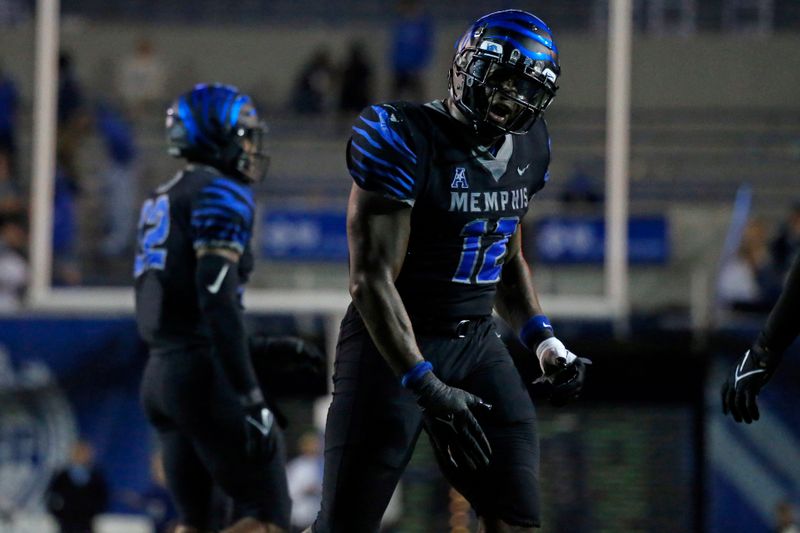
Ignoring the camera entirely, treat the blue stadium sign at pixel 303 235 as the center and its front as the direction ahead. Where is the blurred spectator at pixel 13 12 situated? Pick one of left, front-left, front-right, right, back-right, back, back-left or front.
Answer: back-right

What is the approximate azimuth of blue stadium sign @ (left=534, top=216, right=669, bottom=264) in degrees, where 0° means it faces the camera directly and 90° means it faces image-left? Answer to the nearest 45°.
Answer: approximately 0°

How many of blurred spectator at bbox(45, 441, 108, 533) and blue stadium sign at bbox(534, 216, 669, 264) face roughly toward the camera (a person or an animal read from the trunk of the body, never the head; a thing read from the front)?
2

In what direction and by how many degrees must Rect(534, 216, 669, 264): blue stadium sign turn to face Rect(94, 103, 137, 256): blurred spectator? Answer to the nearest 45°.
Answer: approximately 90° to its right

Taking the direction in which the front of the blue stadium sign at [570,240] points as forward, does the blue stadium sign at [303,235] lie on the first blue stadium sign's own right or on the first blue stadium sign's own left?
on the first blue stadium sign's own right

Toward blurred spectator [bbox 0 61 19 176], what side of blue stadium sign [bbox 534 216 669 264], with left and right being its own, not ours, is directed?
right

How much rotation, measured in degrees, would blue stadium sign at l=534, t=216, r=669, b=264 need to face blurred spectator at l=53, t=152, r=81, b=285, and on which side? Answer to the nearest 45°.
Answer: approximately 90° to its right

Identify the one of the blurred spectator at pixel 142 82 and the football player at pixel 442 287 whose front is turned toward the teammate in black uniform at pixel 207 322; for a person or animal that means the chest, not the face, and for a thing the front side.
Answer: the blurred spectator
